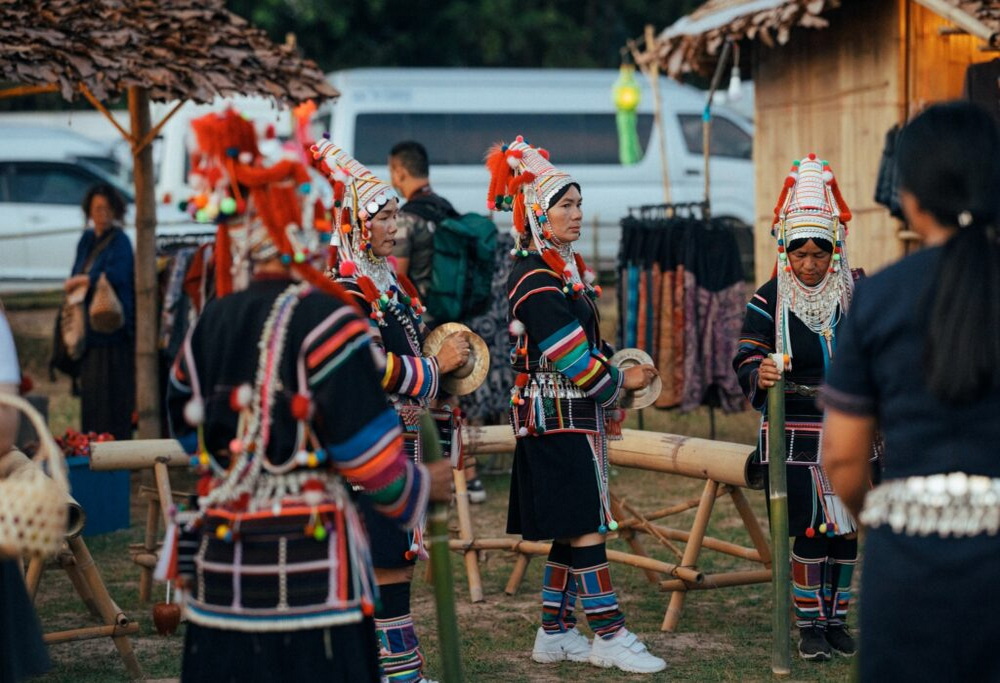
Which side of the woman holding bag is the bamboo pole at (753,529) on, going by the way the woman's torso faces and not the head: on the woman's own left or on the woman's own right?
on the woman's own left

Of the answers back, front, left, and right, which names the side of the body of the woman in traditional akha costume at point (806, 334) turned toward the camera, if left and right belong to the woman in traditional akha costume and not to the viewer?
front

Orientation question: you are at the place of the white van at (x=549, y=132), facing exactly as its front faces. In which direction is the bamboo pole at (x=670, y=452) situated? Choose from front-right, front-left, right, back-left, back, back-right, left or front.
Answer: right

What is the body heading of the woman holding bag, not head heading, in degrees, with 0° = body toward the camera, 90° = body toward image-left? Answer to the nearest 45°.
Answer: approximately 45°

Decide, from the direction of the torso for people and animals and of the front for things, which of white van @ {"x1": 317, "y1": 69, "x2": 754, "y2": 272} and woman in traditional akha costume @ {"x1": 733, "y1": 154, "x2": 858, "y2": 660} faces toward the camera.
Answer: the woman in traditional akha costume

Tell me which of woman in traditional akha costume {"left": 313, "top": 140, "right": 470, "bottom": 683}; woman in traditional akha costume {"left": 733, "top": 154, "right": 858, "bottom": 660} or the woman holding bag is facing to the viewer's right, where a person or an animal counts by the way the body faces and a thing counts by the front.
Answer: woman in traditional akha costume {"left": 313, "top": 140, "right": 470, "bottom": 683}

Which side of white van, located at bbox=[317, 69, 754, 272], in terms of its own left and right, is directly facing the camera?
right

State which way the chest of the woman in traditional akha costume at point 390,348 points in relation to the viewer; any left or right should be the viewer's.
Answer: facing to the right of the viewer

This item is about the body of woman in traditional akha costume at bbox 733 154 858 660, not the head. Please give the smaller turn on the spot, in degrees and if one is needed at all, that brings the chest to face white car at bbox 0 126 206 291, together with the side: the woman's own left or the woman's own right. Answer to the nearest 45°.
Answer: approximately 135° to the woman's own right

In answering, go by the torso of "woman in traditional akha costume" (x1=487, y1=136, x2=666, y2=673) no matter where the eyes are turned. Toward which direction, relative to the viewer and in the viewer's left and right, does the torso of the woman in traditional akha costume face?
facing to the right of the viewer

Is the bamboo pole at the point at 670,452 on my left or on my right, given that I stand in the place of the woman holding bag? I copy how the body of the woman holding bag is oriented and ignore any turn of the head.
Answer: on my left
